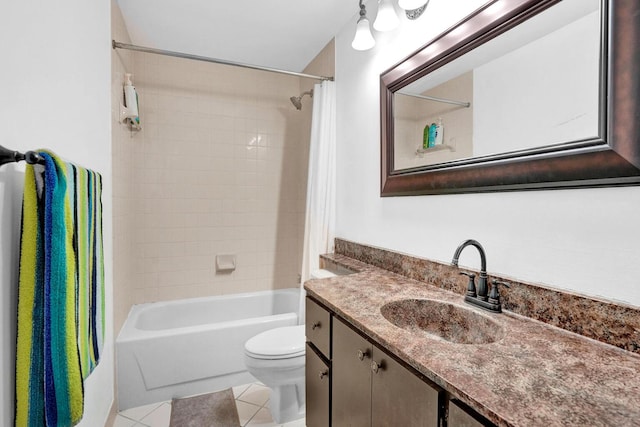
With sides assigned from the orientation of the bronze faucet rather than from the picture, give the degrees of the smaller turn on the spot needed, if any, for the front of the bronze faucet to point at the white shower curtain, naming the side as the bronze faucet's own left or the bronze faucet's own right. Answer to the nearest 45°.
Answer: approximately 90° to the bronze faucet's own right

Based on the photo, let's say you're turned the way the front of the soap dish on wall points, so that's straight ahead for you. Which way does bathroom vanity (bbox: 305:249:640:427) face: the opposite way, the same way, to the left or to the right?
to the right

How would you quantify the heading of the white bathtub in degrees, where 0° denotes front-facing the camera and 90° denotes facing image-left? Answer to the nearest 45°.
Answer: approximately 0°

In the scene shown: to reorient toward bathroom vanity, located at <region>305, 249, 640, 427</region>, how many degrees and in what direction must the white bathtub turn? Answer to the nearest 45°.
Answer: approximately 45° to its left

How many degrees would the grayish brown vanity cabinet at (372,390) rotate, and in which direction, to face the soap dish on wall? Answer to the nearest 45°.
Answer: approximately 90° to its right

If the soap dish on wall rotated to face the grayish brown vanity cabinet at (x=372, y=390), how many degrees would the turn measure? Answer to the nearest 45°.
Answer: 0° — it already faces it

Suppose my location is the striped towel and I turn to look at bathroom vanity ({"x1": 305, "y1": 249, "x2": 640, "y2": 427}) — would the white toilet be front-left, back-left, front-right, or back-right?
front-left

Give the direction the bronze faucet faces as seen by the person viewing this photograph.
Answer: facing the viewer and to the left of the viewer

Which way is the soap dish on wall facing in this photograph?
toward the camera

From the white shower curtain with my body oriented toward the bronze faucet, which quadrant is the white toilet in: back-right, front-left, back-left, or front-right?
front-right

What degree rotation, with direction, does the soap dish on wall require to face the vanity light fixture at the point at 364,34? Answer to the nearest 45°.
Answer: approximately 45° to its left

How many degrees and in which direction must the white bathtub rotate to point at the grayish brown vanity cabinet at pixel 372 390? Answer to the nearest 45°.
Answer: approximately 45° to its left

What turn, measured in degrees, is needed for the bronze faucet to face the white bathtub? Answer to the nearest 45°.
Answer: approximately 45° to its right

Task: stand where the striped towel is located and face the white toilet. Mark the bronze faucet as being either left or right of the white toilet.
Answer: right

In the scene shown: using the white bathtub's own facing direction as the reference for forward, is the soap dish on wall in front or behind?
behind

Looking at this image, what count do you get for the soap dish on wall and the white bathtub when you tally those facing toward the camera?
2

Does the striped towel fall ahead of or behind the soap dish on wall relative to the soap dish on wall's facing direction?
ahead

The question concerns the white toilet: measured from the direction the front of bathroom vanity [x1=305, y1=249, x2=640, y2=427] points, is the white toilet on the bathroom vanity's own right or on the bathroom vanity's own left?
on the bathroom vanity's own right
